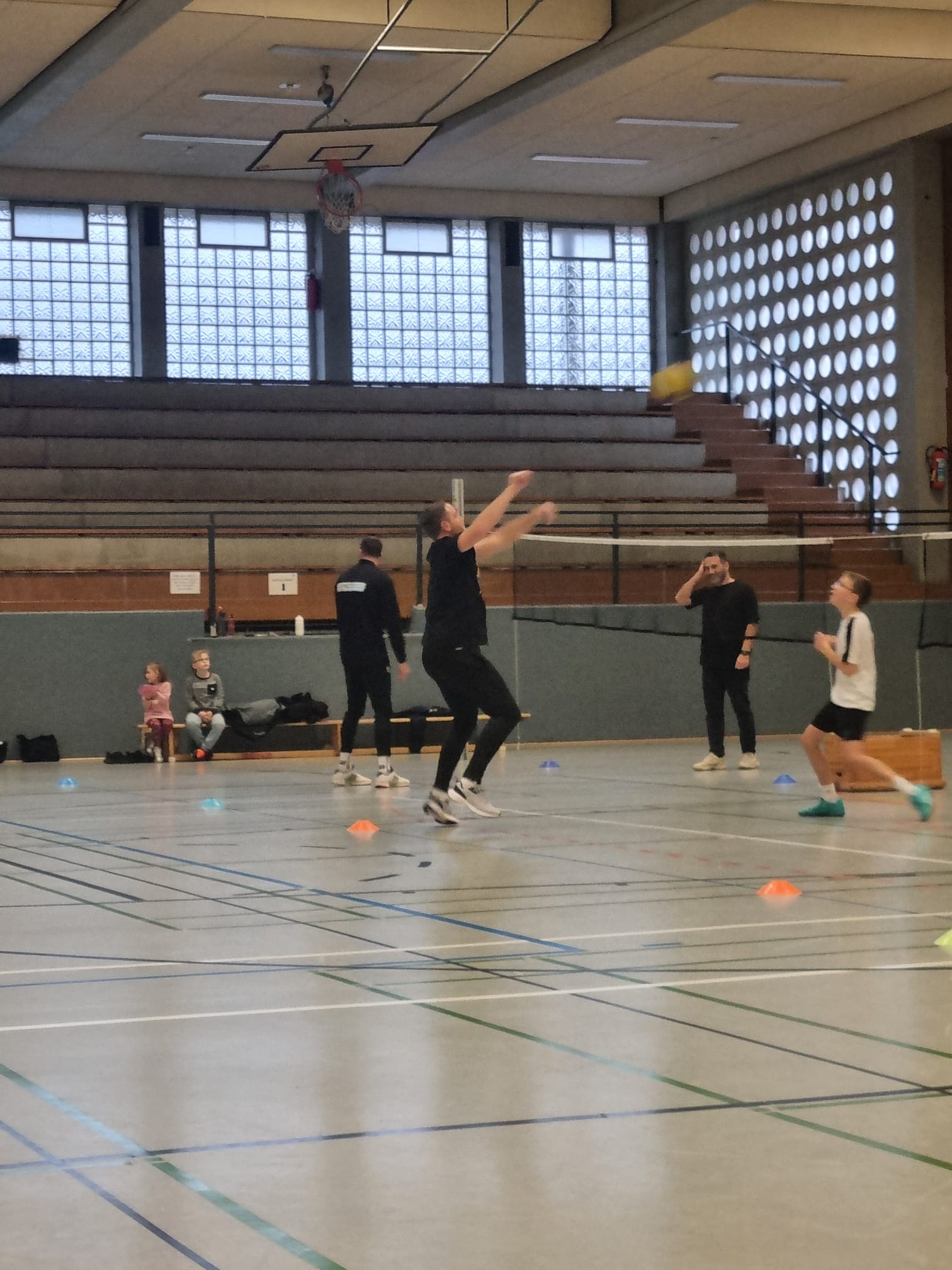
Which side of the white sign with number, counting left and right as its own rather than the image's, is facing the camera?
front

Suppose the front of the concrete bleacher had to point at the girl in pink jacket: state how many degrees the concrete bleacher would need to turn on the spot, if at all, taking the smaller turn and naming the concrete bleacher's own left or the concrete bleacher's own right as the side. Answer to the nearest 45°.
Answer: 0° — it already faces them

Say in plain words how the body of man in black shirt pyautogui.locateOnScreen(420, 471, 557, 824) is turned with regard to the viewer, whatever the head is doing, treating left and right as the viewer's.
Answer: facing to the right of the viewer

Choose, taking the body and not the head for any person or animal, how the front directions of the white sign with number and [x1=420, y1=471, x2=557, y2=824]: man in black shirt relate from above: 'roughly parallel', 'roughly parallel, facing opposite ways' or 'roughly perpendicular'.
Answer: roughly perpendicular

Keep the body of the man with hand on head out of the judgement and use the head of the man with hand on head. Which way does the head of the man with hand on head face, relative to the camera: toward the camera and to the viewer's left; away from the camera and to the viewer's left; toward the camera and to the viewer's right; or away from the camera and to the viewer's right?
toward the camera and to the viewer's left

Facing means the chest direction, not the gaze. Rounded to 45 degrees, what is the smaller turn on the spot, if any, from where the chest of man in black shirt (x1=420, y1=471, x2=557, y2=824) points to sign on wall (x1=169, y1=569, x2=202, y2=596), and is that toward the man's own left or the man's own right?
approximately 90° to the man's own left

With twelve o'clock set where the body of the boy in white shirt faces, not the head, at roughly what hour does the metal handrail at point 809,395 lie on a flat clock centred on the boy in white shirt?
The metal handrail is roughly at 3 o'clock from the boy in white shirt.

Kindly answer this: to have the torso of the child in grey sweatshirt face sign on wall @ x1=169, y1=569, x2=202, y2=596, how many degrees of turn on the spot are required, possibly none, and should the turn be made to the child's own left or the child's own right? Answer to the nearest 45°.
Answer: approximately 180°

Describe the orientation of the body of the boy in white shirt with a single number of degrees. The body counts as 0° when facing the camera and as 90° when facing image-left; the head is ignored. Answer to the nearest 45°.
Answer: approximately 90°

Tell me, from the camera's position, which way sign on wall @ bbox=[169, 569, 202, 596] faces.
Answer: facing the viewer

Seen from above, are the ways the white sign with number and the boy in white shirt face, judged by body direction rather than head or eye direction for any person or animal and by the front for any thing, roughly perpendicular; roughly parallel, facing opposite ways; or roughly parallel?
roughly perpendicular

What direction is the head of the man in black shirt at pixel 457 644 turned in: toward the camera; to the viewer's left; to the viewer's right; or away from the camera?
to the viewer's right

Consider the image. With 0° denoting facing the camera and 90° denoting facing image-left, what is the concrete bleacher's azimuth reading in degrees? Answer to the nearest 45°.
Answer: approximately 0°

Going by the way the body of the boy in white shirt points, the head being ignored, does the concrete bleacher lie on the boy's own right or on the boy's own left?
on the boy's own right

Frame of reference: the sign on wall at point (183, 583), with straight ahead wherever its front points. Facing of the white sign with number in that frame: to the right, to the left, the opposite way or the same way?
the same way
